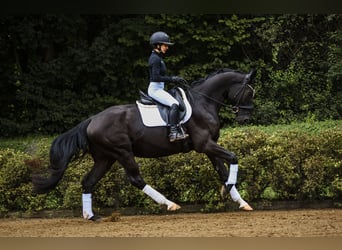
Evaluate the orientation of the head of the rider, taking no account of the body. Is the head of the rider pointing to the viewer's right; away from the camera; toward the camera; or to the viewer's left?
to the viewer's right

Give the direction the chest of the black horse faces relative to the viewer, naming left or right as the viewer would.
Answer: facing to the right of the viewer

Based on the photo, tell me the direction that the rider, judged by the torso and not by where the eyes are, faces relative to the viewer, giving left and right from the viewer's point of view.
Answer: facing to the right of the viewer
